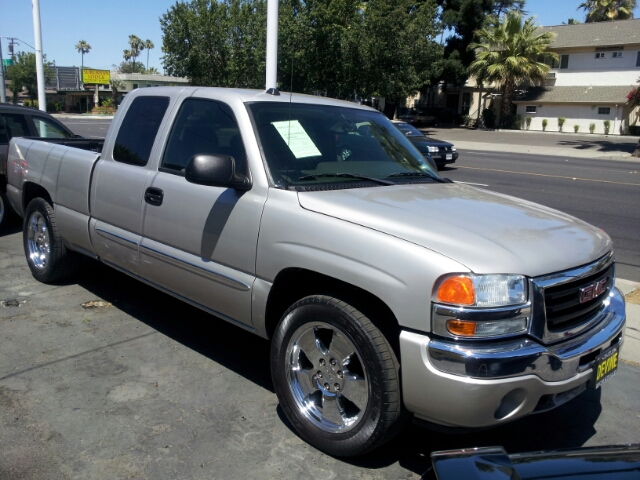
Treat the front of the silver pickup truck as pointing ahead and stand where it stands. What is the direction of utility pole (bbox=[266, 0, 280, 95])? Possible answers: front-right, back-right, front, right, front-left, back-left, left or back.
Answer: back-left

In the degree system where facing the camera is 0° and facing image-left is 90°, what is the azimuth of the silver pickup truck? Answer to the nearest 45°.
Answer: approximately 315°

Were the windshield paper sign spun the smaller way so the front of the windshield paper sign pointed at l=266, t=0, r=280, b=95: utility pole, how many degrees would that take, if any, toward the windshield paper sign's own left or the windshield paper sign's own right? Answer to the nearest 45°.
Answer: approximately 135° to the windshield paper sign's own left

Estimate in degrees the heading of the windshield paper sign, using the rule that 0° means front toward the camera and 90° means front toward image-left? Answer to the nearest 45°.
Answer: approximately 315°

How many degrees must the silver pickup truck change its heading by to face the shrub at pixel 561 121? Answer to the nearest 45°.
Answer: approximately 135° to its left

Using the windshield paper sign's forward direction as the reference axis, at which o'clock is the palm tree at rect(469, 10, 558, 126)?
The palm tree is roughly at 8 o'clock from the windshield paper sign.
